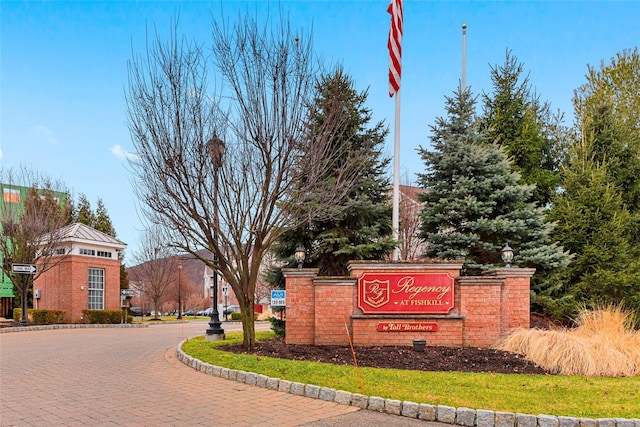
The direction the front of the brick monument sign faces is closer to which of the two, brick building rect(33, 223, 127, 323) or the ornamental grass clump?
the ornamental grass clump

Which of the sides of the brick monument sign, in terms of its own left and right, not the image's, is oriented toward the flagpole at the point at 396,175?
back

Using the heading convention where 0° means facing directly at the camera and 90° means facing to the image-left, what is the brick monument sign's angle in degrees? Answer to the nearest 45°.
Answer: approximately 0°

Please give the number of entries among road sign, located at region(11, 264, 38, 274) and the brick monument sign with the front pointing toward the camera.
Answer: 2
